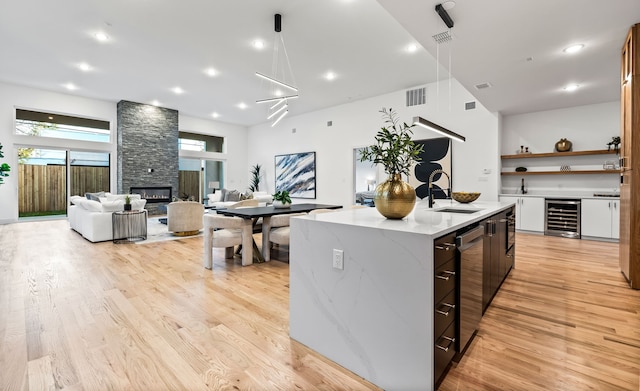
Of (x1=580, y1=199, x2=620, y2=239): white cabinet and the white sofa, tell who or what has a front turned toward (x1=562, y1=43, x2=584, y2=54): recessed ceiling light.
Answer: the white cabinet

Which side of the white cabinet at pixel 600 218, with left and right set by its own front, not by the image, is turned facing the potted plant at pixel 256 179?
right

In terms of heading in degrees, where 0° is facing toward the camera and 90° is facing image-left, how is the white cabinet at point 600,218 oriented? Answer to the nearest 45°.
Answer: approximately 0°

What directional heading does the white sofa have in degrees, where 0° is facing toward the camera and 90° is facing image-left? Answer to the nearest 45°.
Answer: approximately 225°

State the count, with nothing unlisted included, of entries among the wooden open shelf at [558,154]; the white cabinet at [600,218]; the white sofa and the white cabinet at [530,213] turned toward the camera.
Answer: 3

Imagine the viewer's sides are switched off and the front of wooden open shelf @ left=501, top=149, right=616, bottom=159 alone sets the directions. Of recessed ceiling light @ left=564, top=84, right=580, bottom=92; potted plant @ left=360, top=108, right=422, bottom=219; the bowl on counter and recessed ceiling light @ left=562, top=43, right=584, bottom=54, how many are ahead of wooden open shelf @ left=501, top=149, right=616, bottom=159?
4

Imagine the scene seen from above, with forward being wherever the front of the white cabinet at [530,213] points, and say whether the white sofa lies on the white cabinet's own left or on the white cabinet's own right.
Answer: on the white cabinet's own right

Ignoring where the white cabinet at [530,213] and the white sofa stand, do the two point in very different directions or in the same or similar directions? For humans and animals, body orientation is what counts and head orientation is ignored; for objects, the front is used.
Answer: very different directions
